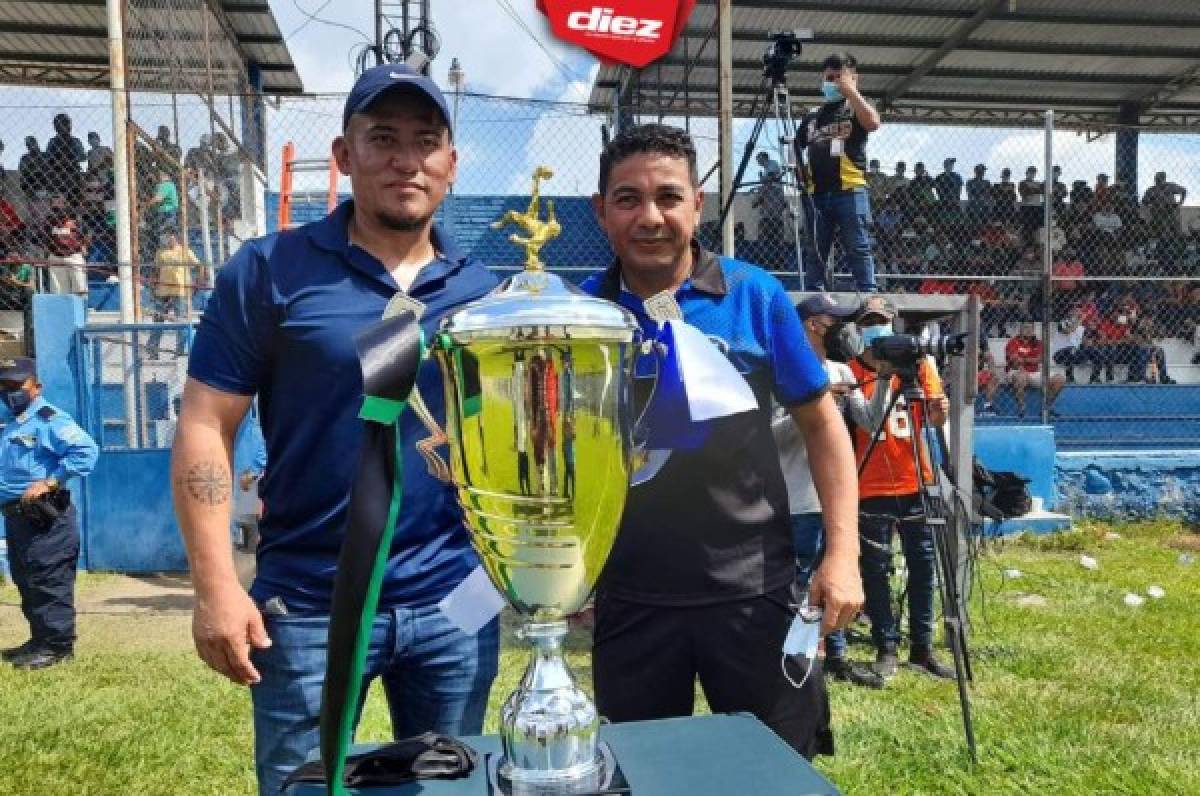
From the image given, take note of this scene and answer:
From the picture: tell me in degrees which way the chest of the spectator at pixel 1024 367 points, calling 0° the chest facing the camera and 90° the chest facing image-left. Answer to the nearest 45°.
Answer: approximately 0°

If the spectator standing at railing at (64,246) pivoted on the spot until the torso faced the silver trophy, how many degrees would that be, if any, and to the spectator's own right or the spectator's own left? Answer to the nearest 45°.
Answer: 0° — they already face it

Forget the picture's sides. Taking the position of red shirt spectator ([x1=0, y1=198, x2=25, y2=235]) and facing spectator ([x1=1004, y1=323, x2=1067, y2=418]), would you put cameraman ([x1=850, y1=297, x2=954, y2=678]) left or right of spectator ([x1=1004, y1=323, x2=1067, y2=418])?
right
